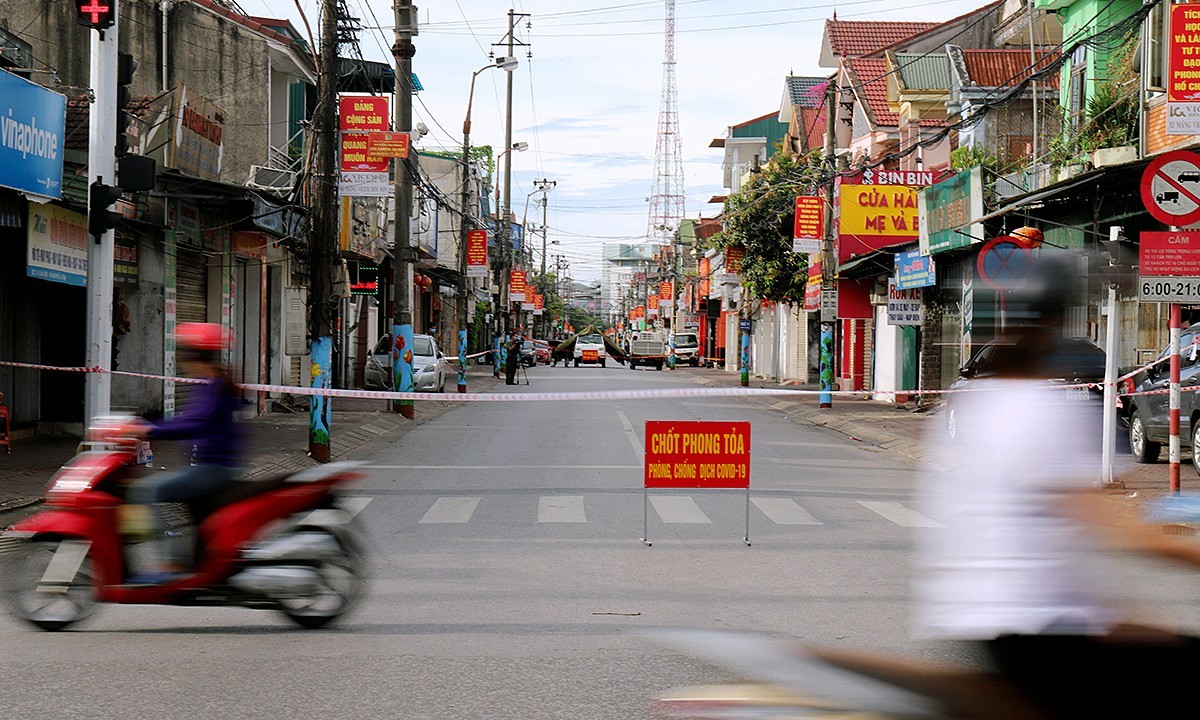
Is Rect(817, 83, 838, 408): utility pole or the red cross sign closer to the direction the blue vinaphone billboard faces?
the red cross sign

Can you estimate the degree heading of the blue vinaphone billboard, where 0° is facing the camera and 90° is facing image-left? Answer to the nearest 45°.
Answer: approximately 315°

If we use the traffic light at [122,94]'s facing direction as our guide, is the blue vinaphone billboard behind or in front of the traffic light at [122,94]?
behind

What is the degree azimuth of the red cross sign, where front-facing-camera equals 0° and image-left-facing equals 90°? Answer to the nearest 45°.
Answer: approximately 0°

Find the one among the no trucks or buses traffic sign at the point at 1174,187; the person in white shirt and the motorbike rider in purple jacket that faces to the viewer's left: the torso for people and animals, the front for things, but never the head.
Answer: the motorbike rider in purple jacket

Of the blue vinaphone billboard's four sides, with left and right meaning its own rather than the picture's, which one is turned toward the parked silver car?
left

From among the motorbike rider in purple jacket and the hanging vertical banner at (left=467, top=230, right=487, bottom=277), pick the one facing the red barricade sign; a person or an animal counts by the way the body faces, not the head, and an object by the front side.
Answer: the hanging vertical banner

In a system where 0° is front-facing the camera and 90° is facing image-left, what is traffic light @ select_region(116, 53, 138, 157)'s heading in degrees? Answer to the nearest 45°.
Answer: approximately 270°

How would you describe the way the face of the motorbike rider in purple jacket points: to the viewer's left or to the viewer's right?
to the viewer's left

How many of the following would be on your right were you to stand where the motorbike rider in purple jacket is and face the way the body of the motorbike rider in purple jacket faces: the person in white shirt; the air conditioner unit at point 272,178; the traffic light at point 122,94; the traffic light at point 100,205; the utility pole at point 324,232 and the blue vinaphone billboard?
5
